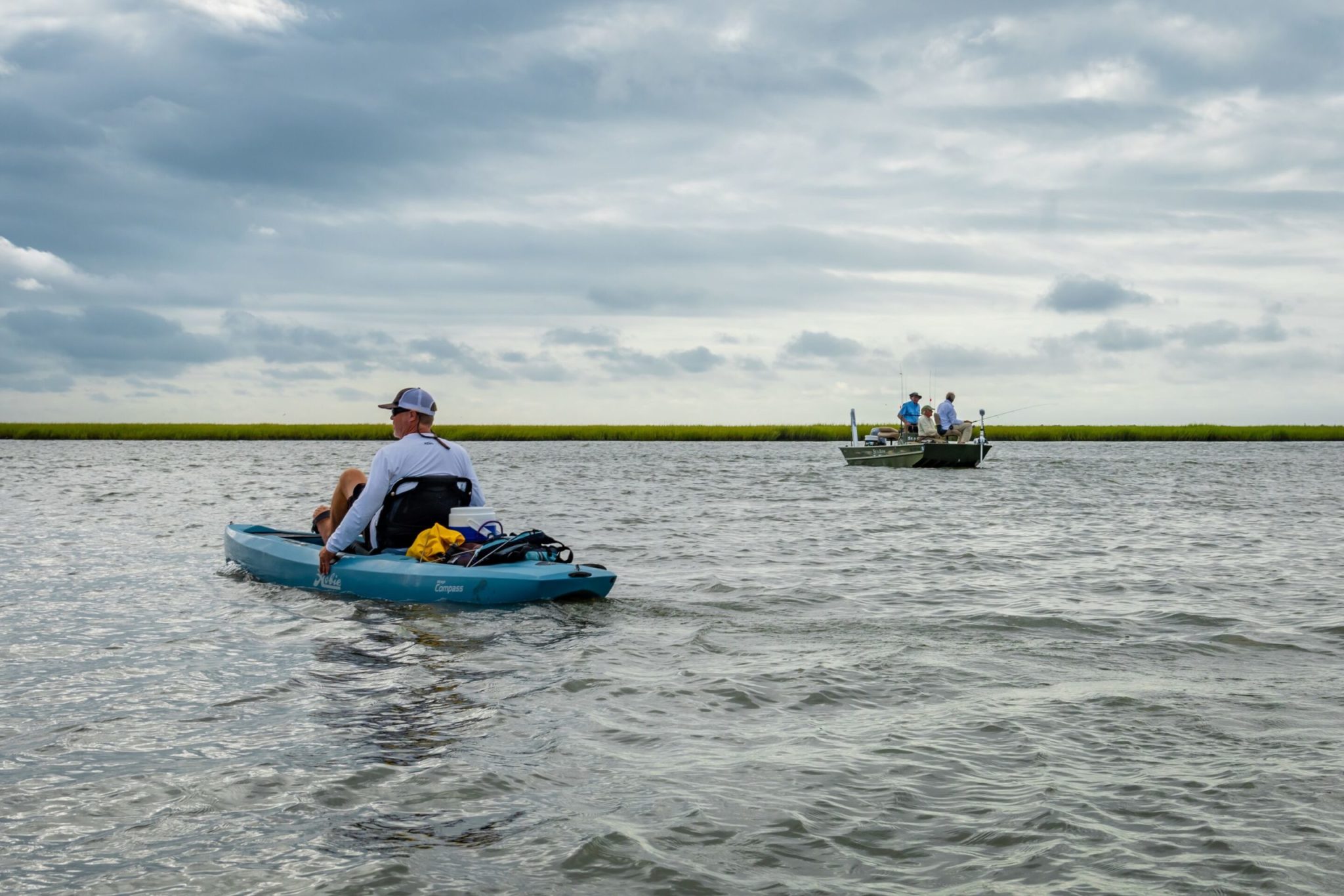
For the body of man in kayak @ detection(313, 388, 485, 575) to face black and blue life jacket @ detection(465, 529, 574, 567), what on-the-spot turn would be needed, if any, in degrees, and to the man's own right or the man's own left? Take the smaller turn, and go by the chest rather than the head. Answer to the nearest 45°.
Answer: approximately 135° to the man's own right

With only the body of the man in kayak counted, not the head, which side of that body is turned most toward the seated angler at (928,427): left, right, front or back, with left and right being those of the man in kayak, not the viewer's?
right

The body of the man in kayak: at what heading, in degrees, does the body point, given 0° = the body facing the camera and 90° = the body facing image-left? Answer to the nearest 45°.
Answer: approximately 135°

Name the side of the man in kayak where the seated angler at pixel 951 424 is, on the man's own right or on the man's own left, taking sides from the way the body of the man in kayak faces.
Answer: on the man's own right

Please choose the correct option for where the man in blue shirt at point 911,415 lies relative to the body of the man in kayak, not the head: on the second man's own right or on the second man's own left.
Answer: on the second man's own right

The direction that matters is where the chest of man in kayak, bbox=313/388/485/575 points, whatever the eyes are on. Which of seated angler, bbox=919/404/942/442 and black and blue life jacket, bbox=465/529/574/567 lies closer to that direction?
the seated angler
